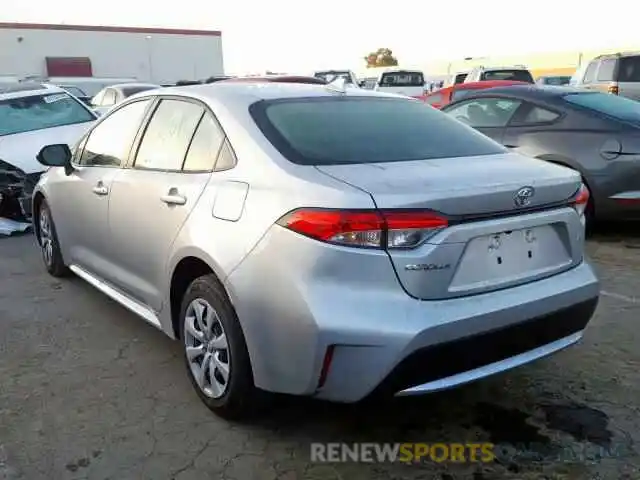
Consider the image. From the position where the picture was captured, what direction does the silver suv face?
facing away from the viewer and to the left of the viewer

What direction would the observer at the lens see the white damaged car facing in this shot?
facing the viewer and to the right of the viewer

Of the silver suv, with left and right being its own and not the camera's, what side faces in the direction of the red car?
left

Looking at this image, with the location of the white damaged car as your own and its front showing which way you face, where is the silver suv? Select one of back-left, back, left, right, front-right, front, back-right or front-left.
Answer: front-left

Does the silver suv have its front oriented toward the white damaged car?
no
